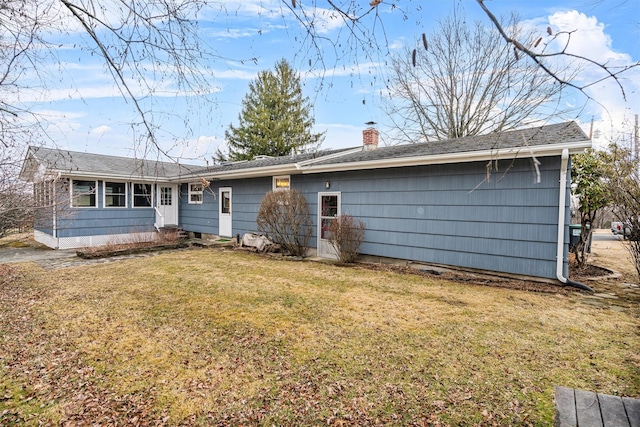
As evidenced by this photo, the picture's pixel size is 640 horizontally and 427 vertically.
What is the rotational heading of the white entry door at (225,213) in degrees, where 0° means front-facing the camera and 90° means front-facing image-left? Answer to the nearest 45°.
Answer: approximately 45°

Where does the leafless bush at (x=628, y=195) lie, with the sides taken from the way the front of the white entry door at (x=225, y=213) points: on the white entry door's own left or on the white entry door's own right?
on the white entry door's own left

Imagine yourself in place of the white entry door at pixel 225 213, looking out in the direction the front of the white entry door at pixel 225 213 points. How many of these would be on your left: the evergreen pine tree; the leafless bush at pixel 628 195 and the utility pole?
2

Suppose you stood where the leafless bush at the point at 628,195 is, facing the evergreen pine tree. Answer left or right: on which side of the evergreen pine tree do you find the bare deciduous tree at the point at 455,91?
right

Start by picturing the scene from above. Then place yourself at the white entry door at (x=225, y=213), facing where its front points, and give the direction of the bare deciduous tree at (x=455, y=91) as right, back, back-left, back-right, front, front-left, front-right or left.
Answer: back-left

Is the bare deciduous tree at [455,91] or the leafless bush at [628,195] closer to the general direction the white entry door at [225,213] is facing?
the leafless bush

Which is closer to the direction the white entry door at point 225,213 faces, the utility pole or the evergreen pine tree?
the utility pole

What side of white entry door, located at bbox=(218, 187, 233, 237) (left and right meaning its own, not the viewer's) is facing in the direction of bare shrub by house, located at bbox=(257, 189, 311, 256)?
left
